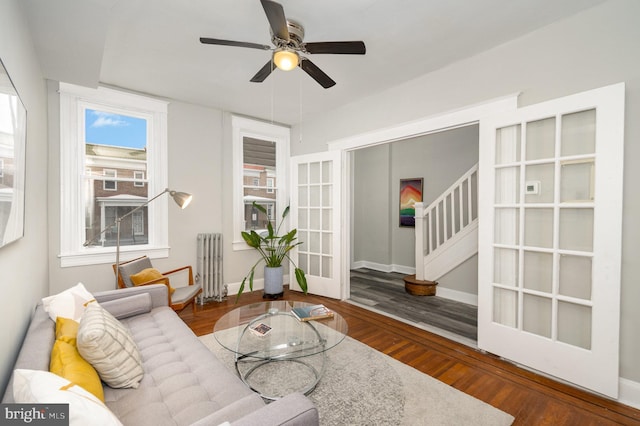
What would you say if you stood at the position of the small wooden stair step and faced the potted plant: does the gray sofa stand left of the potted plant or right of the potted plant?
left

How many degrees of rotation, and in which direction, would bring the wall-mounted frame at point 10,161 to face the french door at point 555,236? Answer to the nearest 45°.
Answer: approximately 45° to its right

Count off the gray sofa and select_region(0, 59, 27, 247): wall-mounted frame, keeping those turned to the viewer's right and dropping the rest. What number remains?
2

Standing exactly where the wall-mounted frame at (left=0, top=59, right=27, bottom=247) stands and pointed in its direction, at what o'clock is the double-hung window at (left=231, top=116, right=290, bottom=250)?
The double-hung window is roughly at 11 o'clock from the wall-mounted frame.

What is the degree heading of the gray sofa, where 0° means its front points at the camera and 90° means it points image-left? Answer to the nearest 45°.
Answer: approximately 270°

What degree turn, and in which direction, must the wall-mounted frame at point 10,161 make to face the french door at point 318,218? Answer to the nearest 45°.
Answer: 0° — it already faces it

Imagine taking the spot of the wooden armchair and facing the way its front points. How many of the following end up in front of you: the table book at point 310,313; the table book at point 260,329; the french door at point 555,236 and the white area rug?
4

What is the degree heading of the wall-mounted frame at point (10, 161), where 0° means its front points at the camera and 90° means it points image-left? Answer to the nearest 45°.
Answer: approximately 270°

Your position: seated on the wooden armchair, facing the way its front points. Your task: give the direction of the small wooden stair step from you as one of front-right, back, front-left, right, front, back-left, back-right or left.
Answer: front-left

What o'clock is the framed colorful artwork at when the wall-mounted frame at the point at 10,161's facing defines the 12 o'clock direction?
The framed colorful artwork is roughly at 12 o'clock from the wall-mounted frame.

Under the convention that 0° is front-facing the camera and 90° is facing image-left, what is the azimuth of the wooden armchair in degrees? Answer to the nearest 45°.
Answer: approximately 315°

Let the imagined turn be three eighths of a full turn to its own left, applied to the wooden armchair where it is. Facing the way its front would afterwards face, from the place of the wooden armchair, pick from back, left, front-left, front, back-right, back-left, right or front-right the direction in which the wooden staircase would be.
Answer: right
